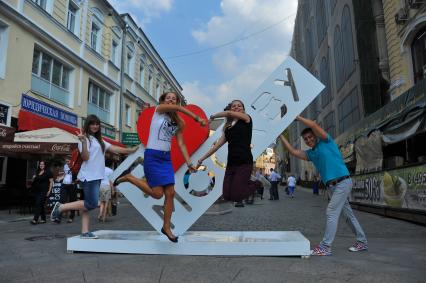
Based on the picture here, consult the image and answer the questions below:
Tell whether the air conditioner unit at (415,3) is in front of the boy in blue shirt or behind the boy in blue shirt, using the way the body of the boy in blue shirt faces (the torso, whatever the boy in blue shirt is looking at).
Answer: behind

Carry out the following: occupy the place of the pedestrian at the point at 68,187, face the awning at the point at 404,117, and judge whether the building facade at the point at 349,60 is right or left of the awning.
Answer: left

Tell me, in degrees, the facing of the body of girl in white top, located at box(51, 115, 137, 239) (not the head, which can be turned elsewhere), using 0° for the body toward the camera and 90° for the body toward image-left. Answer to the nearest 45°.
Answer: approximately 315°

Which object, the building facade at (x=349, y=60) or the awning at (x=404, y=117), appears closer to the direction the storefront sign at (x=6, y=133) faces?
the awning

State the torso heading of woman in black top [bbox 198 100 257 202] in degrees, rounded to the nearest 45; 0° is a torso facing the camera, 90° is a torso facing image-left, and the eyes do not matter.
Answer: approximately 45°

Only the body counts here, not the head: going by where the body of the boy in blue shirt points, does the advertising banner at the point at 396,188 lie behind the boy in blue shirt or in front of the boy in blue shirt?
behind
